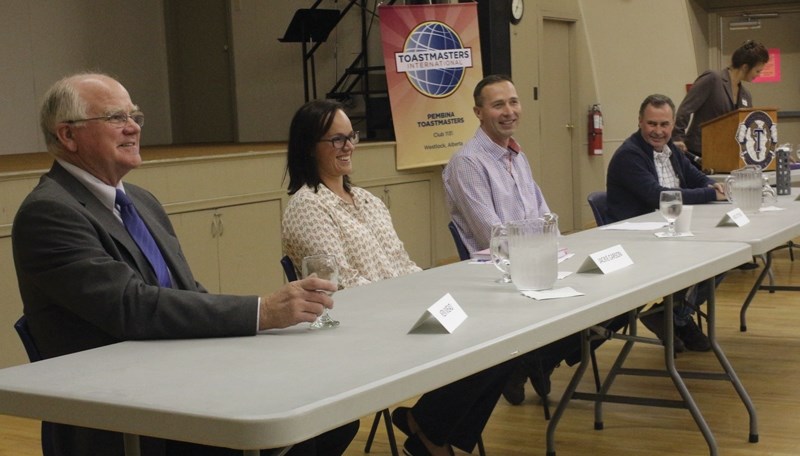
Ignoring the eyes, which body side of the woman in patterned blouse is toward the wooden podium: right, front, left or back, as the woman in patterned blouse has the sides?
left

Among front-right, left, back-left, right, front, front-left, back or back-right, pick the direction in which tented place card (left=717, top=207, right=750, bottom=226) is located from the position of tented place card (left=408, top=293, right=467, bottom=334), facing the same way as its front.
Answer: left

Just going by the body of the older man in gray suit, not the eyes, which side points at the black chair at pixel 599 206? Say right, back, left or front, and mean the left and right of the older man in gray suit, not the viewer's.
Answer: left

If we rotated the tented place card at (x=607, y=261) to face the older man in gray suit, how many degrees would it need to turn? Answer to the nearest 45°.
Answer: approximately 90° to its right

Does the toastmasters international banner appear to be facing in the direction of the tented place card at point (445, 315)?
yes

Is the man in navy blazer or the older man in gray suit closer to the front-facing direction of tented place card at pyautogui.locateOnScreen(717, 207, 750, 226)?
the older man in gray suit

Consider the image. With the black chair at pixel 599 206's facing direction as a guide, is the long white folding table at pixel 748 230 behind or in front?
in front

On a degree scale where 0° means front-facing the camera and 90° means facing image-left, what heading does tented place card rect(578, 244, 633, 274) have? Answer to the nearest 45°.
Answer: approximately 315°

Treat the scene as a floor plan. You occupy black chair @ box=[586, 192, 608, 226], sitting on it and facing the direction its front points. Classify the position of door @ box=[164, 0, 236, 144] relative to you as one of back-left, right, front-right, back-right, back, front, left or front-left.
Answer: back

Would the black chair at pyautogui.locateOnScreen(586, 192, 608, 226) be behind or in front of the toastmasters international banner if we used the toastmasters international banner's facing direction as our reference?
in front

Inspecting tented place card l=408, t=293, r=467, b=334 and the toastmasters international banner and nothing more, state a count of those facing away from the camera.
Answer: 0
